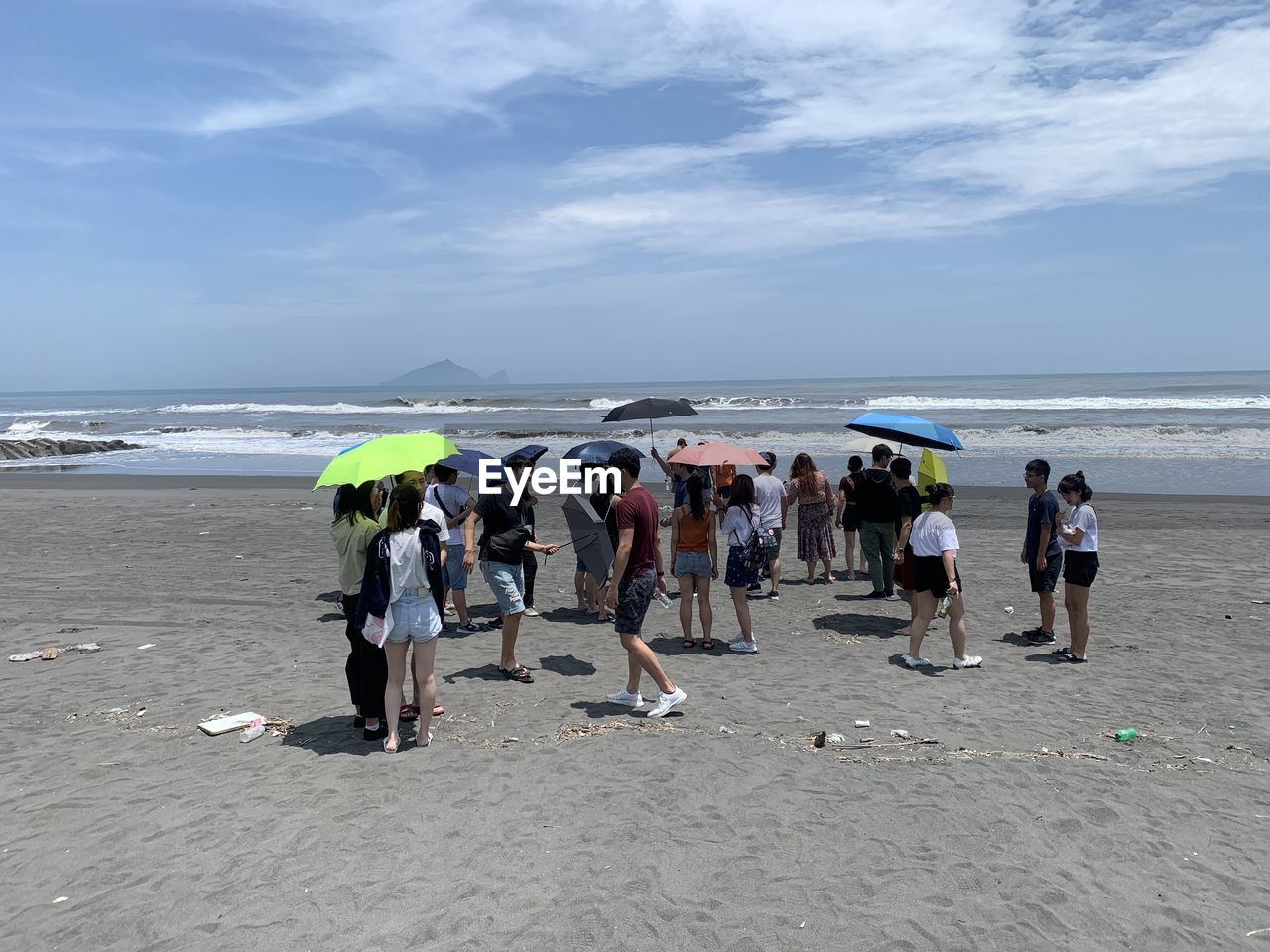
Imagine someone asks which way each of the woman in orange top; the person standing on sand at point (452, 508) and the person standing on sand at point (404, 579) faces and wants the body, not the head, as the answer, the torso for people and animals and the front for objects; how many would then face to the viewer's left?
0

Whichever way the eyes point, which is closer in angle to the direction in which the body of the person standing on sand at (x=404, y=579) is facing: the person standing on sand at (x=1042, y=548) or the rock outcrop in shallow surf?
the rock outcrop in shallow surf

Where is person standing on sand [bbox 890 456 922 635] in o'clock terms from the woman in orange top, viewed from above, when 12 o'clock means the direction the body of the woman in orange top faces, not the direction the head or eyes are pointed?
The person standing on sand is roughly at 2 o'clock from the woman in orange top.

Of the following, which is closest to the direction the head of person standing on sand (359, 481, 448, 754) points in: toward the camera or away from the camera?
away from the camera

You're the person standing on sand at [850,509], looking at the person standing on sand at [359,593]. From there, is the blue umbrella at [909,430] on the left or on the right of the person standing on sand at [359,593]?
left

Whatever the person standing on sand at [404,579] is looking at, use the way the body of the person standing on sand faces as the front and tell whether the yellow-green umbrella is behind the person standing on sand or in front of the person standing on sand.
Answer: in front

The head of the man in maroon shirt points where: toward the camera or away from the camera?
away from the camera

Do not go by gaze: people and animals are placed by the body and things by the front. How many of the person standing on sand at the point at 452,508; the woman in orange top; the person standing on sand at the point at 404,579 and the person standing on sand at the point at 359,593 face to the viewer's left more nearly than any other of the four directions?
0

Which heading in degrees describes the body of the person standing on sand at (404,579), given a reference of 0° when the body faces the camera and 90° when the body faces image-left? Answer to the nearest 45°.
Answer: approximately 180°

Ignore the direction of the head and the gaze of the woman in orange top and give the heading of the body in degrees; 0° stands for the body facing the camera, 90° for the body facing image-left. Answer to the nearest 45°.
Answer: approximately 180°
